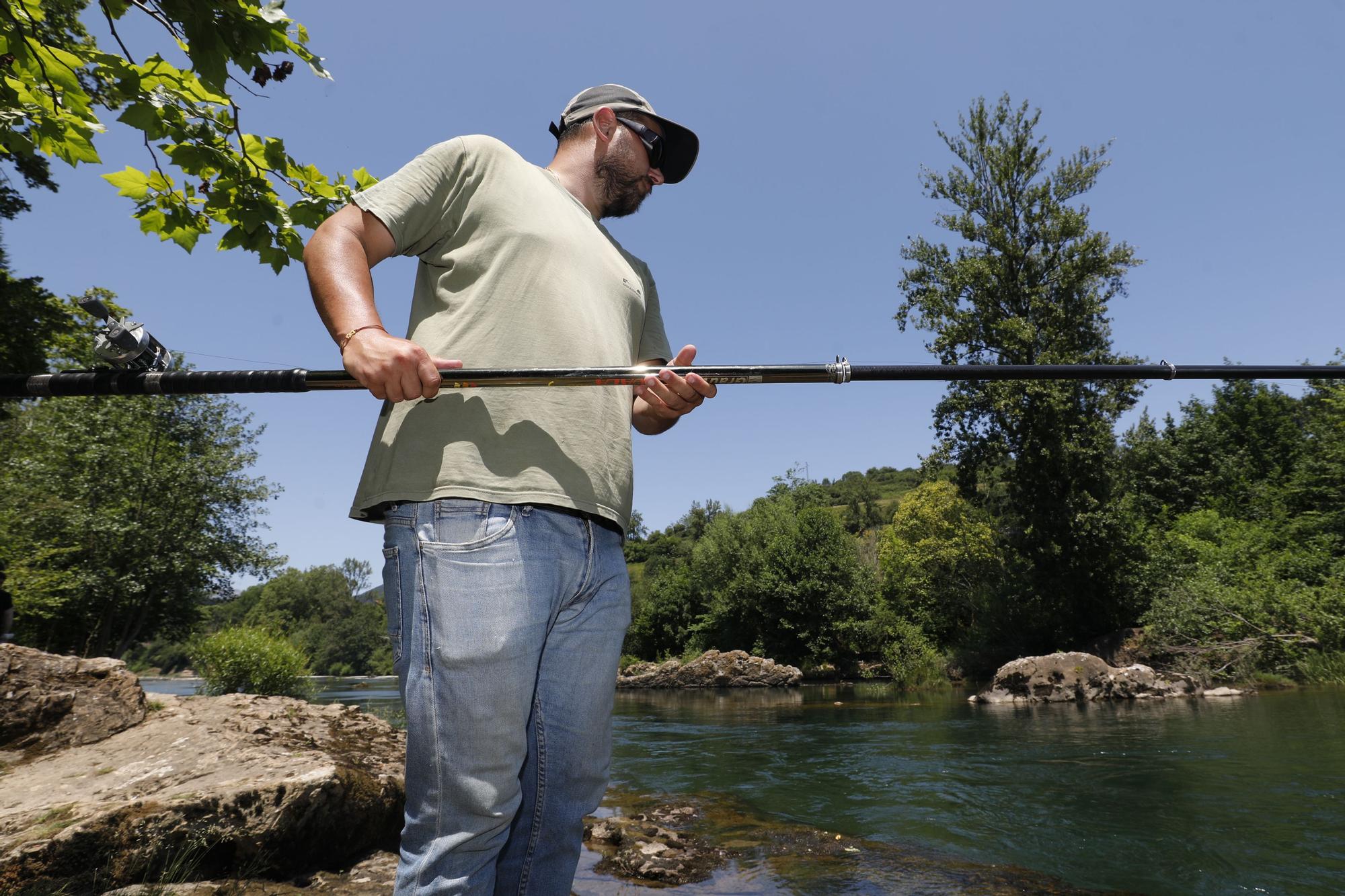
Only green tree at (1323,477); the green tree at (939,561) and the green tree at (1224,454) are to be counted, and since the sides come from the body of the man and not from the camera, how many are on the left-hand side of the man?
3

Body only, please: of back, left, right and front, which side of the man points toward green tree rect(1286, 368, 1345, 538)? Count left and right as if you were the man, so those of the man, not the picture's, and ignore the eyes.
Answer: left

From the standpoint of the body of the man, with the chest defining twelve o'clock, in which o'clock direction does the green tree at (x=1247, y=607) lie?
The green tree is roughly at 9 o'clock from the man.

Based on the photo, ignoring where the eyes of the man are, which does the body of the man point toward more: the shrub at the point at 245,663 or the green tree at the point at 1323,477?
the green tree

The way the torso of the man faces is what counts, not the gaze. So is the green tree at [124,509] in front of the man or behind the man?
behind

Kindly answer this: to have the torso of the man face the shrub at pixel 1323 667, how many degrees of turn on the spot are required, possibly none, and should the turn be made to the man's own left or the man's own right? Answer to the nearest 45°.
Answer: approximately 90° to the man's own left

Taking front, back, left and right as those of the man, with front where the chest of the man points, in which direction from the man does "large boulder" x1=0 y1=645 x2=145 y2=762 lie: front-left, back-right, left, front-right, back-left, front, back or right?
back

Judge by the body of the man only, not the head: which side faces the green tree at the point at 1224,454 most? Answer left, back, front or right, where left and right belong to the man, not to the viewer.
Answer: left

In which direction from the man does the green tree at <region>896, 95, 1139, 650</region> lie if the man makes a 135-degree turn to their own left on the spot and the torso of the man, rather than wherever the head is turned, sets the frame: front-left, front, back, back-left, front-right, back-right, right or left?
front-right

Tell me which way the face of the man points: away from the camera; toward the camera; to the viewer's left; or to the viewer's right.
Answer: to the viewer's right

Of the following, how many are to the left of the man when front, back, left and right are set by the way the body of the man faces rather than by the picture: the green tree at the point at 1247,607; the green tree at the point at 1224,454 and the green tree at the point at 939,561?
3

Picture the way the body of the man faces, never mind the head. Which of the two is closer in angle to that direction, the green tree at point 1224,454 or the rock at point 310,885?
the green tree

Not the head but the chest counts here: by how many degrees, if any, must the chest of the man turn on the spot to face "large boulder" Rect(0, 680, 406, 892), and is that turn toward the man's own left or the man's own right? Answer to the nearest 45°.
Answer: approximately 180°

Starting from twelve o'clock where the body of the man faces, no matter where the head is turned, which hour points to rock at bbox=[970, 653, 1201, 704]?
The rock is roughly at 9 o'clock from the man.

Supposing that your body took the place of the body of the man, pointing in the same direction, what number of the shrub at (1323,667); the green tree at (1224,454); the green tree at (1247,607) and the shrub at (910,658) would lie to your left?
4

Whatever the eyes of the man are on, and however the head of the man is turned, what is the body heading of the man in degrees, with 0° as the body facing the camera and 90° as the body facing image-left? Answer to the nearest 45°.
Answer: approximately 315°
